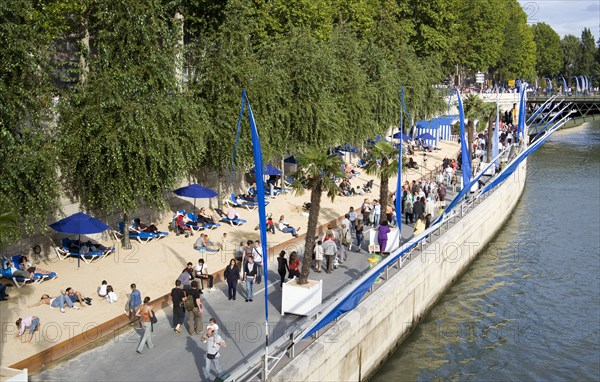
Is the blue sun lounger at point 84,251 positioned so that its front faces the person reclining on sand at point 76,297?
no

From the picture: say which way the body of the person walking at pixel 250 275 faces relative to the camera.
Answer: toward the camera

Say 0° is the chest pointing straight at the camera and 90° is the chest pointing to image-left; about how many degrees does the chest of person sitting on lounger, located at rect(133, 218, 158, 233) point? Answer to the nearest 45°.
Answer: approximately 270°

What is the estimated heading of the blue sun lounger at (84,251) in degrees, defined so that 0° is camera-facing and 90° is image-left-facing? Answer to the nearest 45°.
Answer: approximately 270°

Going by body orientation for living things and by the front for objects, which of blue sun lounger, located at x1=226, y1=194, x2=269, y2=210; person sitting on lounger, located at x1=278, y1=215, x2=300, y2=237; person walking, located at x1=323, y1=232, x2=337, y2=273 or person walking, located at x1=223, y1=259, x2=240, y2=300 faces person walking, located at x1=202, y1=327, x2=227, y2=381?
person walking, located at x1=223, y1=259, x2=240, y2=300

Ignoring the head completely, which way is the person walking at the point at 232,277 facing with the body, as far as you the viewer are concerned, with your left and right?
facing the viewer

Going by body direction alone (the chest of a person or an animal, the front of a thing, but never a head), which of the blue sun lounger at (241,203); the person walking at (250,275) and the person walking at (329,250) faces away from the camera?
the person walking at (329,250)

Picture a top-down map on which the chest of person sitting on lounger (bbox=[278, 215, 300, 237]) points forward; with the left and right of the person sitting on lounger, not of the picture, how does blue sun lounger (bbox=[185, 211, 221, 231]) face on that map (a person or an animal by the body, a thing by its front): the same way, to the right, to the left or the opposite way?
the same way

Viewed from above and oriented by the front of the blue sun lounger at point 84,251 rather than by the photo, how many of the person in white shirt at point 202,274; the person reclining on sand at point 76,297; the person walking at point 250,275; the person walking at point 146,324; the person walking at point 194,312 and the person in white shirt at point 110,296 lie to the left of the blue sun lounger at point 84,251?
0

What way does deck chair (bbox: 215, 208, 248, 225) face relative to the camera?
to the viewer's right

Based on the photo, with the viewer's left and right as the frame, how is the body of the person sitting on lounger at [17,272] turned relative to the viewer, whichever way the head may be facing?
facing to the right of the viewer

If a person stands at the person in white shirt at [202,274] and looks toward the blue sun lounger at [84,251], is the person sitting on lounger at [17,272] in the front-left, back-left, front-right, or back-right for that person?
front-left

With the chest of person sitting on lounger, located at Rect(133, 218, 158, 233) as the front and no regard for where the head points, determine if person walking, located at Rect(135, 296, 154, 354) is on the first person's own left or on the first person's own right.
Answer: on the first person's own right

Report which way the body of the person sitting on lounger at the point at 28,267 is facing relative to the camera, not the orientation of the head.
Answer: to the viewer's right

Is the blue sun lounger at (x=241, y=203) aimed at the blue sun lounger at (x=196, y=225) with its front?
no

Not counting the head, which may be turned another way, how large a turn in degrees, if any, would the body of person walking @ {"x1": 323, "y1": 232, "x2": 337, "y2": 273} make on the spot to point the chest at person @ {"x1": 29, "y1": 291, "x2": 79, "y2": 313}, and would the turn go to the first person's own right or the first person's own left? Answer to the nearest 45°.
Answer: approximately 135° to the first person's own left

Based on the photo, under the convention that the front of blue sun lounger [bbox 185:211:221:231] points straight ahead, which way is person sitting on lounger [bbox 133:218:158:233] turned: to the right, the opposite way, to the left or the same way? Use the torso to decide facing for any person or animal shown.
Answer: the same way

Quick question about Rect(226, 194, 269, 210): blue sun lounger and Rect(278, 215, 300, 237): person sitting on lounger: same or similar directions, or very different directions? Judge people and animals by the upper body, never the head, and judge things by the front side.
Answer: same or similar directions

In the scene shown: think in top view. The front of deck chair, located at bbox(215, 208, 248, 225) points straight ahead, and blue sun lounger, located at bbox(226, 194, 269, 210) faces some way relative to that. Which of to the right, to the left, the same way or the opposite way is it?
the same way
